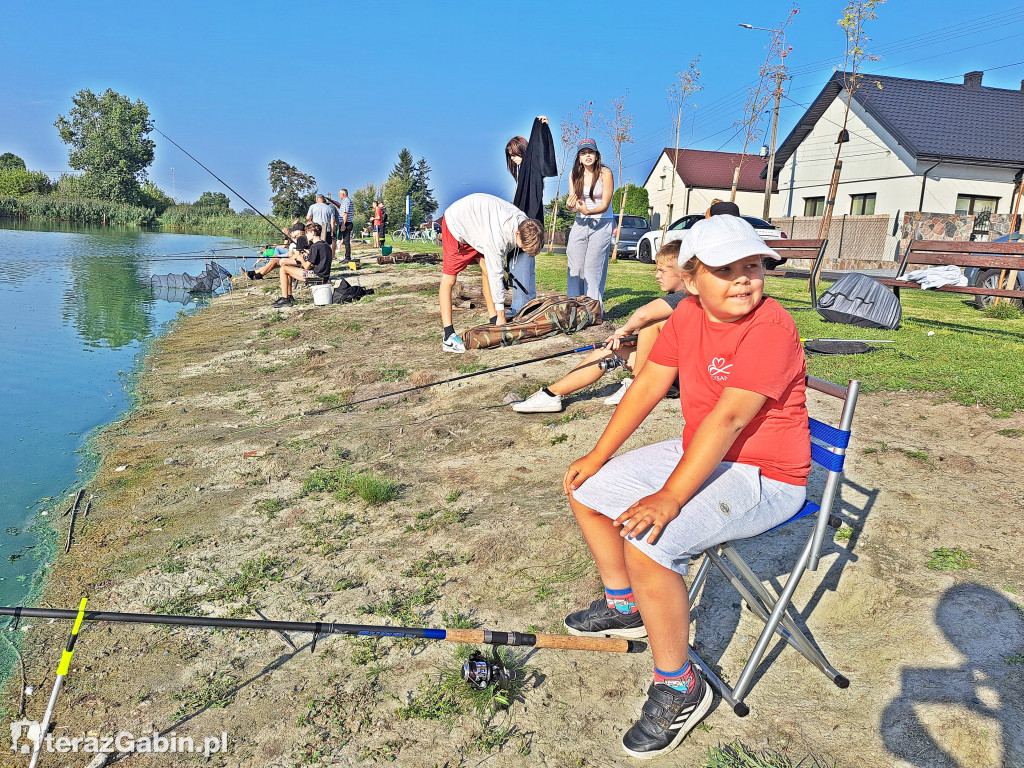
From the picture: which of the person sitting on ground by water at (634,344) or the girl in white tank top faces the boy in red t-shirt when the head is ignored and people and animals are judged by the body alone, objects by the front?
the girl in white tank top

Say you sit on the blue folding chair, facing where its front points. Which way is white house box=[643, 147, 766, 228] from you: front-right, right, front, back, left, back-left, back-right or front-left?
back-right

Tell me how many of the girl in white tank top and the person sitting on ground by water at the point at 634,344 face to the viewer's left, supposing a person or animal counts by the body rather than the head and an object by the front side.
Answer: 1

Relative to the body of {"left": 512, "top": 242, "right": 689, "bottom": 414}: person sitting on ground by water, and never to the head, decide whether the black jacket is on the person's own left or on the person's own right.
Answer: on the person's own right

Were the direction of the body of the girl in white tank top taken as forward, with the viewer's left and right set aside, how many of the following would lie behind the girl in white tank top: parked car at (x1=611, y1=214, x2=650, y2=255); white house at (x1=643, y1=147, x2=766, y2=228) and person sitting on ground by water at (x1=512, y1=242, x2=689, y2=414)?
2

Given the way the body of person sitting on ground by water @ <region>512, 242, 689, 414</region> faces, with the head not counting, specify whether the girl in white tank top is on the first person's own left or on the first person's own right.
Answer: on the first person's own right

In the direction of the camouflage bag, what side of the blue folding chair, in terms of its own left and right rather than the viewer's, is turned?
right

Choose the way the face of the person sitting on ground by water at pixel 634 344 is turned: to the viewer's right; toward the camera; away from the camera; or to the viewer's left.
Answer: to the viewer's left

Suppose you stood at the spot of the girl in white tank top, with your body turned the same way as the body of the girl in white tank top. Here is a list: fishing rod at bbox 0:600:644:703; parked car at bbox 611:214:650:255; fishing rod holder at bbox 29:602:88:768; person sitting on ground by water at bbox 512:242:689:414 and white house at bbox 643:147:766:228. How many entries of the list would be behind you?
2

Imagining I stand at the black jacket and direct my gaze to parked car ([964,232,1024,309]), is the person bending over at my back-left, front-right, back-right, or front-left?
back-right

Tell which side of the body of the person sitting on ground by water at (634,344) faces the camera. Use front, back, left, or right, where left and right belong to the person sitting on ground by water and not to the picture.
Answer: left

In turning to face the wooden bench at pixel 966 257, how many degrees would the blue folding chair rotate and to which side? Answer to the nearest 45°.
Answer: approximately 135° to its right

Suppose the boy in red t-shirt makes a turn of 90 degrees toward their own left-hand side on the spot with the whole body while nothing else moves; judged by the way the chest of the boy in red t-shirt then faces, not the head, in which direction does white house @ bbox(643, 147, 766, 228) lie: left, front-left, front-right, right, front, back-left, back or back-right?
back-left

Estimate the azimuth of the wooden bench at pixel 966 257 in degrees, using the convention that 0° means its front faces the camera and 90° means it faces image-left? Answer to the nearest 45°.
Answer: approximately 45°

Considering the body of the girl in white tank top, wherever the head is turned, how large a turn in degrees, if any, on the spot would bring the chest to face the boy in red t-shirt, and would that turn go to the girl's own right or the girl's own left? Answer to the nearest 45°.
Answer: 0° — they already face them
